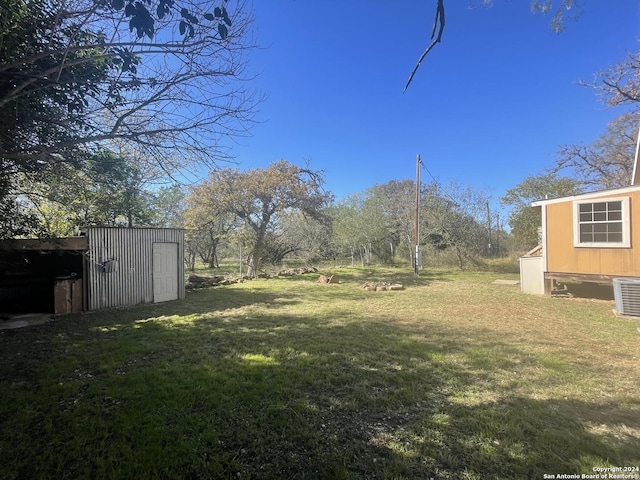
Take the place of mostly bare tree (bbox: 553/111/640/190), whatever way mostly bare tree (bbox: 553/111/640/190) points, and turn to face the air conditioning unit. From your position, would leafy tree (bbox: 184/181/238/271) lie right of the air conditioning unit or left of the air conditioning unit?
right

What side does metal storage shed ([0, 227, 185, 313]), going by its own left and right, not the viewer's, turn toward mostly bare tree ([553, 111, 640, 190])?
left

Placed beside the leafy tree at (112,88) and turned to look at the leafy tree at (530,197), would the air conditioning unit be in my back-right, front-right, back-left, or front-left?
front-right

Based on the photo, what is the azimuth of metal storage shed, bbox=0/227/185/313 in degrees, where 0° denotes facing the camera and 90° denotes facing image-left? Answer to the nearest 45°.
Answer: approximately 0°

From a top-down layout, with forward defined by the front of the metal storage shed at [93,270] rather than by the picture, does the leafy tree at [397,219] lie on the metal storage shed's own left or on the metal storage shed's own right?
on the metal storage shed's own left

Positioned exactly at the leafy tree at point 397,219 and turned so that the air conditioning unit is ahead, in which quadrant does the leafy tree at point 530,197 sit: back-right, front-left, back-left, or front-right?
front-left
